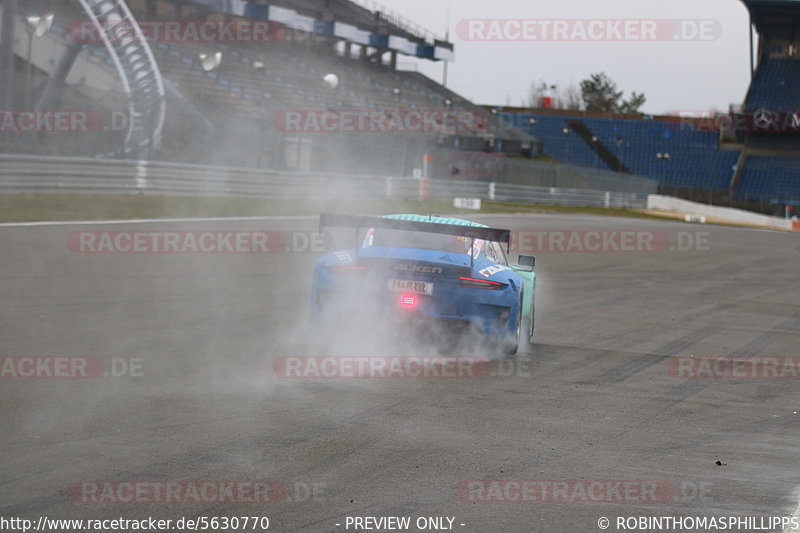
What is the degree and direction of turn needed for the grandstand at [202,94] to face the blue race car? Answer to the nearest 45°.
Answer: approximately 45° to its right

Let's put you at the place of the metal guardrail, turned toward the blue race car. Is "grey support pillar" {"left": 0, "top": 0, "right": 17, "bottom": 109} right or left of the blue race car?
right

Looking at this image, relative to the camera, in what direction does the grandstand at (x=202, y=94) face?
facing the viewer and to the right of the viewer
